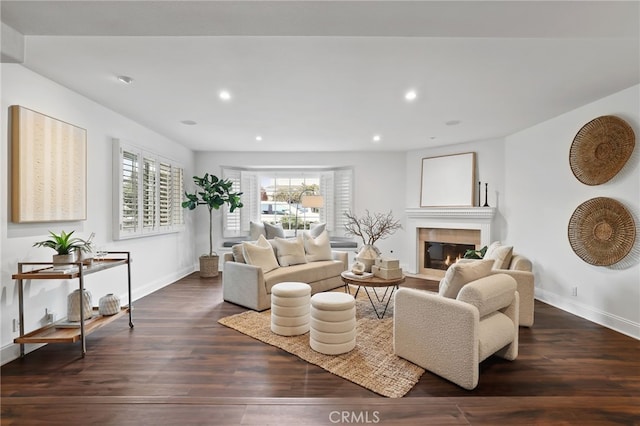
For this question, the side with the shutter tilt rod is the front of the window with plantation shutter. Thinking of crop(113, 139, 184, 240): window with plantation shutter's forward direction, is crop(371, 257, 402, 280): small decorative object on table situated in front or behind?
in front

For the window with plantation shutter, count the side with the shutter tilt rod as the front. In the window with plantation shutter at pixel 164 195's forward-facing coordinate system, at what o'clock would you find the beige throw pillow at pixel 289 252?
The beige throw pillow is roughly at 12 o'clock from the window with plantation shutter.

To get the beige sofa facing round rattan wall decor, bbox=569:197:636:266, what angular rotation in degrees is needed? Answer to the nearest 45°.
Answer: approximately 45° to its left

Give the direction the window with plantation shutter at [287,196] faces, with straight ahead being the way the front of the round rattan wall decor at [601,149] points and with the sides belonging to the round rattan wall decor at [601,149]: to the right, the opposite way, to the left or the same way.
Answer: to the left

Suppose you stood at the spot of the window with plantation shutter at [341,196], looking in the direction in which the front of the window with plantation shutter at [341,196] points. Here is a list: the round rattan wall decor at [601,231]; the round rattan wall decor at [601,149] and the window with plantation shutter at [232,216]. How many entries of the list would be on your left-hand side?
2

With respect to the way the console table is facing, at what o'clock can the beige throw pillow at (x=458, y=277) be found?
The beige throw pillow is roughly at 12 o'clock from the console table.

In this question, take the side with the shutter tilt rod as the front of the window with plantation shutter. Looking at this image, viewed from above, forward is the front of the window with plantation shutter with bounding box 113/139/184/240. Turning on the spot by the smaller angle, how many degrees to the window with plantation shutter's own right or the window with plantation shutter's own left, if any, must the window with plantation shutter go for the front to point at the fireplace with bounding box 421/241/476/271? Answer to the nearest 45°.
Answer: approximately 45° to the window with plantation shutter's own left

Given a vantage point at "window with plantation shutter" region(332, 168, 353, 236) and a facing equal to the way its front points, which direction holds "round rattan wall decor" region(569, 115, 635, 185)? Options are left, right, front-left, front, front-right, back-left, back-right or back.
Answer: left

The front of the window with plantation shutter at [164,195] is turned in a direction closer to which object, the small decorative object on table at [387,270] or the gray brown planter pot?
the small decorative object on table

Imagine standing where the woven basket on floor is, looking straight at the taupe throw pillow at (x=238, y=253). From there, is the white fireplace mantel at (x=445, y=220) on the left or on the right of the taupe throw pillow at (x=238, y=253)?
left

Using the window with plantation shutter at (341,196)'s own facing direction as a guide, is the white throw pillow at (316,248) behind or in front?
in front

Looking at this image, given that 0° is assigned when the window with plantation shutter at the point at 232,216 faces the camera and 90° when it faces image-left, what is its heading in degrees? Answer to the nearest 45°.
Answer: approximately 315°

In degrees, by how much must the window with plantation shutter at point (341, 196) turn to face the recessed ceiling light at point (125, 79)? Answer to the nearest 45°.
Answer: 0° — it already faces it

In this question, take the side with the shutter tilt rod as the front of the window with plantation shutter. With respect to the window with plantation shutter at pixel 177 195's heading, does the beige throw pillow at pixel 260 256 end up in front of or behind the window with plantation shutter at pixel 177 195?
in front

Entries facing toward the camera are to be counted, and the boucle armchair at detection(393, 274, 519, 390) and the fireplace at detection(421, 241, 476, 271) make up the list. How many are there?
1

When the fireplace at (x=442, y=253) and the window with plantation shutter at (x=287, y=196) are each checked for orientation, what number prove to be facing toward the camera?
2
